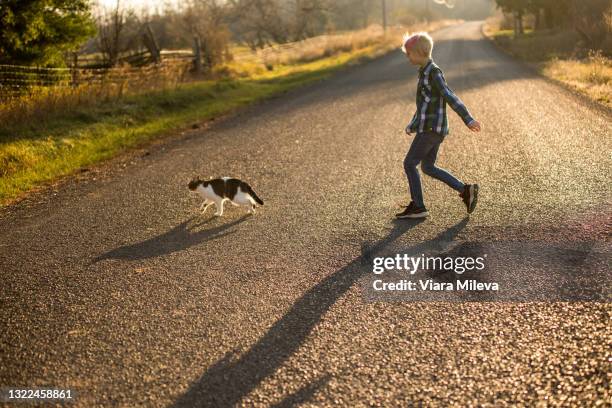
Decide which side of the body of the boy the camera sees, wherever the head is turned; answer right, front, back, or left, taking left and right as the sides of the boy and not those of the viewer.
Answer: left

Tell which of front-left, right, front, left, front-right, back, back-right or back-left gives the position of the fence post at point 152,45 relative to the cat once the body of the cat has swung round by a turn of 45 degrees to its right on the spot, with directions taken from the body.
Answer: front-right

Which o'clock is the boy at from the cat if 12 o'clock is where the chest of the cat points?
The boy is roughly at 7 o'clock from the cat.

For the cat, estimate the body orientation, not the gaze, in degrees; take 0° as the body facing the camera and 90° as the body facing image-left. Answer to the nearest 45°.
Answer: approximately 90°

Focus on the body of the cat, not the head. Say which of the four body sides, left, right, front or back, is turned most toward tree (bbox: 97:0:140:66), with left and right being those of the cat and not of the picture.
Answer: right

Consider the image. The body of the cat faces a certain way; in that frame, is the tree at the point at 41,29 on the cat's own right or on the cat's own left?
on the cat's own right
